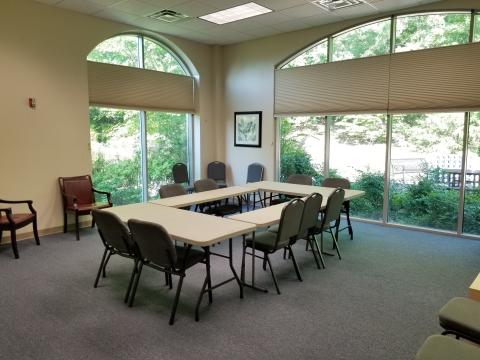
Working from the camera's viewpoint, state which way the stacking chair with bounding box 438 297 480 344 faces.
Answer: facing to the left of the viewer

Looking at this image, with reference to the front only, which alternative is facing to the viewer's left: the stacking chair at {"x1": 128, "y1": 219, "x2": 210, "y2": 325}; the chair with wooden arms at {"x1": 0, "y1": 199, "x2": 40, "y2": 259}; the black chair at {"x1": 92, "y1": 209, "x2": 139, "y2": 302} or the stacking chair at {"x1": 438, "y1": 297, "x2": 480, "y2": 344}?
the stacking chair at {"x1": 438, "y1": 297, "x2": 480, "y2": 344}

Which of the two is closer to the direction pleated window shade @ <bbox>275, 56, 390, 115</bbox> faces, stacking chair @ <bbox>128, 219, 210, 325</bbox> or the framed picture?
the stacking chair

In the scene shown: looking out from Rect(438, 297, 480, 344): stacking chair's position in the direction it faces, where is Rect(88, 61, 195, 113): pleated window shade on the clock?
The pleated window shade is roughly at 1 o'clock from the stacking chair.

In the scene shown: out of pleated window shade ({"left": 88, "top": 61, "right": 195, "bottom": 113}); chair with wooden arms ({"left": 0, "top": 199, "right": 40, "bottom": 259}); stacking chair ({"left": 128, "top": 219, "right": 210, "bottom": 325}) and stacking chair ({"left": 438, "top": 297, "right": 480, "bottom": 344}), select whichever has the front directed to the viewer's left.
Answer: stacking chair ({"left": 438, "top": 297, "right": 480, "bottom": 344})

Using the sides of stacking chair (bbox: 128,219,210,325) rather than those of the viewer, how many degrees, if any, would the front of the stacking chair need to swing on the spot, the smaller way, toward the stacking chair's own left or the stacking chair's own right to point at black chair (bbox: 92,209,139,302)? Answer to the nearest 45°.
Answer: approximately 90° to the stacking chair's own left

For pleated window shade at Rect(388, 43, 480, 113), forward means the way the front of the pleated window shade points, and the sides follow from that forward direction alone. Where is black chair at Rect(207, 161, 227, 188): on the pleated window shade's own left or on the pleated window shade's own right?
on the pleated window shade's own right

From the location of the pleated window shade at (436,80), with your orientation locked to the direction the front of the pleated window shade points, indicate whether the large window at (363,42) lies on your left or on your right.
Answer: on your right

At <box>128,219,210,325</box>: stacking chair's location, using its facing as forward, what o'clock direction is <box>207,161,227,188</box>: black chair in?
The black chair is roughly at 11 o'clock from the stacking chair.

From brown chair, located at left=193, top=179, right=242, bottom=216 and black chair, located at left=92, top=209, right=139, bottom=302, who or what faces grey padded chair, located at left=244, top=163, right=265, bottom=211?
black chair, located at left=92, top=209, right=139, bottom=302
